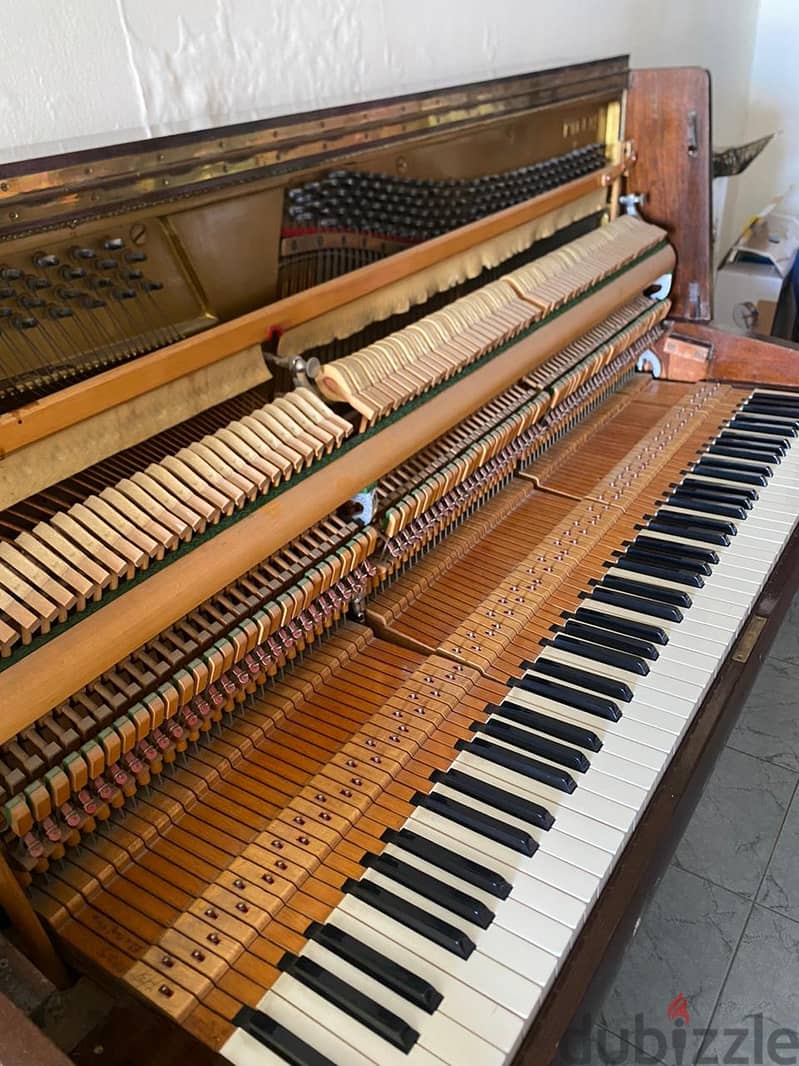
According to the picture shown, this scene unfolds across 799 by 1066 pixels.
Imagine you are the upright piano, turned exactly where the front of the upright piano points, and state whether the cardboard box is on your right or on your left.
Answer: on your left
